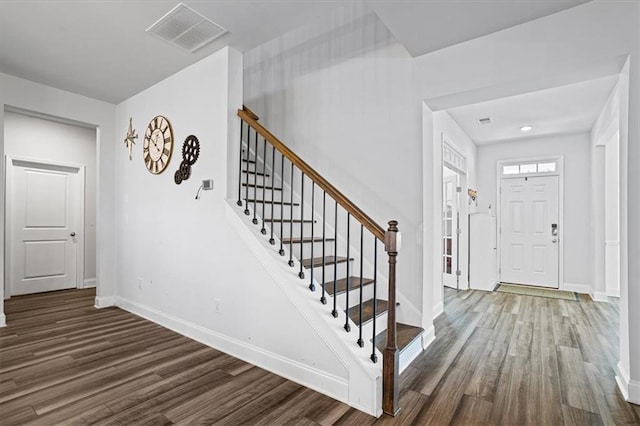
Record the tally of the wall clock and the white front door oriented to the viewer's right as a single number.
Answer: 0

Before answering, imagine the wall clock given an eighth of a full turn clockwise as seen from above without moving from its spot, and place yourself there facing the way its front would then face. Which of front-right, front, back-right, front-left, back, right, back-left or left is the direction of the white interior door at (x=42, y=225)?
front-right

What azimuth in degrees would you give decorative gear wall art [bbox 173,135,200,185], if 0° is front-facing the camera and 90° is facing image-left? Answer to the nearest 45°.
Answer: approximately 45°

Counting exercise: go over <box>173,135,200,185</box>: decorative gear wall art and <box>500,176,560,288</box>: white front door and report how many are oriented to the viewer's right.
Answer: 0

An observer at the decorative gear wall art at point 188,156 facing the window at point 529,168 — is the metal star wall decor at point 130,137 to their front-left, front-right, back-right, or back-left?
back-left

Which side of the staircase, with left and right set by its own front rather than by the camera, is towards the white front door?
left

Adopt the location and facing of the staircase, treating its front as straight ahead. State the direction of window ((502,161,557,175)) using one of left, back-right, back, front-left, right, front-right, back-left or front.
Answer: left

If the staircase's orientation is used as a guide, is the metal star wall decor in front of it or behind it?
behind

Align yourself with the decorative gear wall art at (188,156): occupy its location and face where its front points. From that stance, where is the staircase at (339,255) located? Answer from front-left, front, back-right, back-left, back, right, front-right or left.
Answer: left

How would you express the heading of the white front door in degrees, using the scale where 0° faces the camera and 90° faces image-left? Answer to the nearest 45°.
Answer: approximately 0°

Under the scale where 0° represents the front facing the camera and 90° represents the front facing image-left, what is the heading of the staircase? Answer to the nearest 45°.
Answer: approximately 315°

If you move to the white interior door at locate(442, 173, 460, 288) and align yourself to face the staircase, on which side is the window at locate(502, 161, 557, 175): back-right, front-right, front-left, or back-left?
back-left

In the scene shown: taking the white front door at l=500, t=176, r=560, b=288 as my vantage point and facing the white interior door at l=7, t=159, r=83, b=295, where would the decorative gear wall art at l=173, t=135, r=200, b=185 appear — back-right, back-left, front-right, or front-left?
front-left

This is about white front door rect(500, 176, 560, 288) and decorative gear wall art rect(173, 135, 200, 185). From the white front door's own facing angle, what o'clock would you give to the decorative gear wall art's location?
The decorative gear wall art is roughly at 1 o'clock from the white front door.

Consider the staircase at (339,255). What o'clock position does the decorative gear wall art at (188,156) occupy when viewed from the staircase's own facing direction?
The decorative gear wall art is roughly at 5 o'clock from the staircase.

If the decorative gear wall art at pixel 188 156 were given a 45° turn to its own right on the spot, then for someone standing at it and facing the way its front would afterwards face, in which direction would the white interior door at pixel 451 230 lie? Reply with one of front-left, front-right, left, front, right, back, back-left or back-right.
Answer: back
